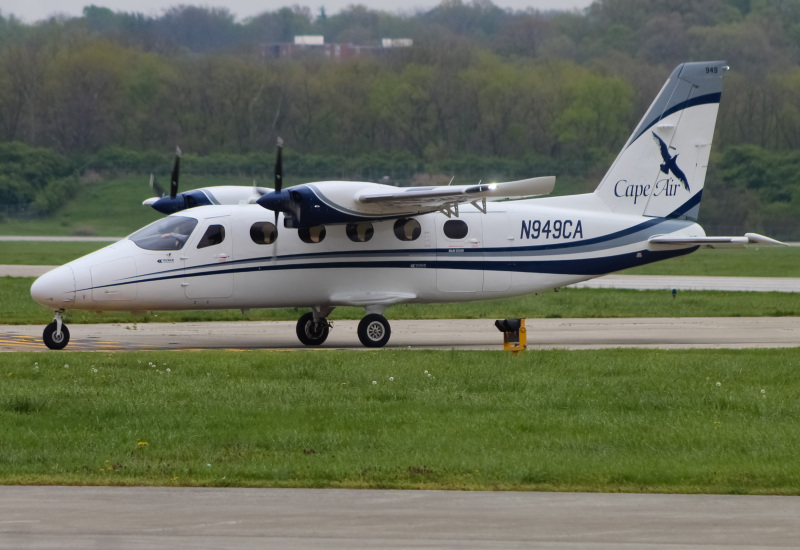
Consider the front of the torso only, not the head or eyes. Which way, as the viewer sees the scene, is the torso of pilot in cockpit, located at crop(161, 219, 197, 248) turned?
to the viewer's left

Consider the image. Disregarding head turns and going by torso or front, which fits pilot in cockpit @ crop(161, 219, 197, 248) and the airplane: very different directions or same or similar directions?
same or similar directions

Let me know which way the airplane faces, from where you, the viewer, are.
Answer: facing to the left of the viewer
